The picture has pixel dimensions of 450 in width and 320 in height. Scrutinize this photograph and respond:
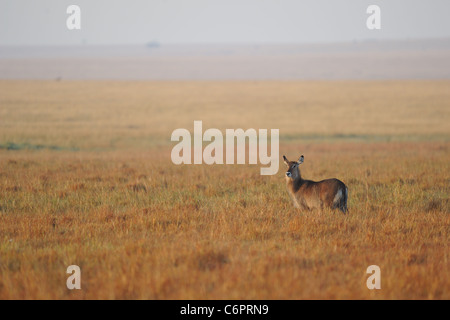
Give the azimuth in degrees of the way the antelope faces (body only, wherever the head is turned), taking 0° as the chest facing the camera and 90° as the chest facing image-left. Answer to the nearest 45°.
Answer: approximately 90°
